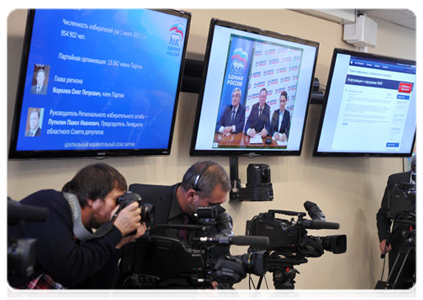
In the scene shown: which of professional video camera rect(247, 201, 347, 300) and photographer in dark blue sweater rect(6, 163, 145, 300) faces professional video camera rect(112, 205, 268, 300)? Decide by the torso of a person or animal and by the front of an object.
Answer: the photographer in dark blue sweater

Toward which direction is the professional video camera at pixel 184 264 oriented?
to the viewer's right

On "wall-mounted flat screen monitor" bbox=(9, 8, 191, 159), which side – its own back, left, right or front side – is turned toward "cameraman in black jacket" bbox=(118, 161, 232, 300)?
front

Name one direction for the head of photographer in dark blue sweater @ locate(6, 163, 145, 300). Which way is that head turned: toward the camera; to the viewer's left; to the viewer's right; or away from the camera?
to the viewer's right

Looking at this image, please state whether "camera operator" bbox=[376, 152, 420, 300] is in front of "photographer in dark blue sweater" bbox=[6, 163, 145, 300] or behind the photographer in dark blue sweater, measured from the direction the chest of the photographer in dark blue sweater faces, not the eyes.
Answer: in front

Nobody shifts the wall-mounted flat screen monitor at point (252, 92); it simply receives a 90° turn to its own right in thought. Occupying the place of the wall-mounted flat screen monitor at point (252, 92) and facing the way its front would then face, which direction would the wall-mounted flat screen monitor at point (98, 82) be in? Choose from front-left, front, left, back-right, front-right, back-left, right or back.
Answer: front

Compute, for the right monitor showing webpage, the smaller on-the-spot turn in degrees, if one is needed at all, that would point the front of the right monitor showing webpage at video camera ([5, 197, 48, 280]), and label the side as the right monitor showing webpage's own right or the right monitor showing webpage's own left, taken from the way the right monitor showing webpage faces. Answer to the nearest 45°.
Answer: approximately 45° to the right monitor showing webpage's own right

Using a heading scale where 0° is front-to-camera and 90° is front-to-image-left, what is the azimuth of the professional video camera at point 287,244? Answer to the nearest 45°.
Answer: approximately 270°

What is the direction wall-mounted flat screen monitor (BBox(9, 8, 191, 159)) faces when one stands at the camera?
facing the viewer and to the right of the viewer

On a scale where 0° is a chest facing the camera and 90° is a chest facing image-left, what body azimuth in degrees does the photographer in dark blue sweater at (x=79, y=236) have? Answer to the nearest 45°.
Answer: approximately 270°
